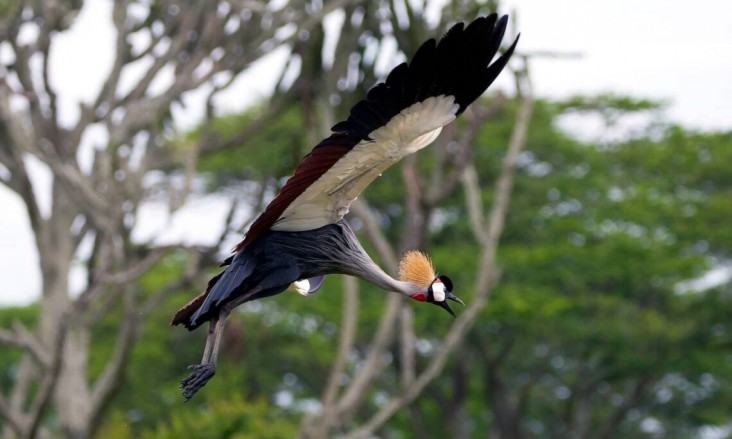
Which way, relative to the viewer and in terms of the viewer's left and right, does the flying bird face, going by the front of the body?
facing to the right of the viewer

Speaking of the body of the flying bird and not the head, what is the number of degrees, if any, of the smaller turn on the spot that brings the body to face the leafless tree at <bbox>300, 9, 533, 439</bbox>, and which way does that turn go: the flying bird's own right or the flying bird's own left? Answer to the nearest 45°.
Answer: approximately 90° to the flying bird's own left

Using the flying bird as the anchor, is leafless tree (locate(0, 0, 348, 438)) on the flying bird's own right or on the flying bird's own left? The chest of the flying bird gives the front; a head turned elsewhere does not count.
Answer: on the flying bird's own left
